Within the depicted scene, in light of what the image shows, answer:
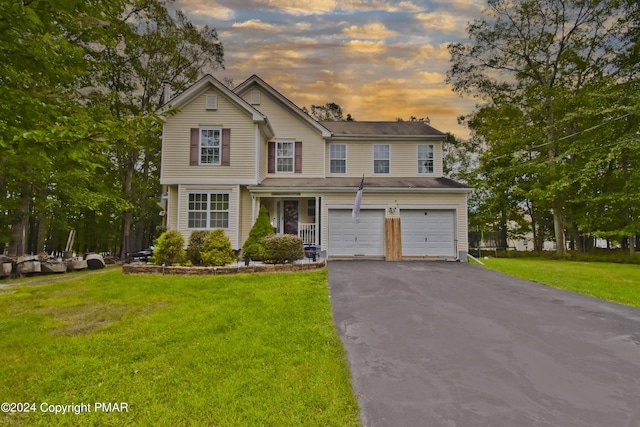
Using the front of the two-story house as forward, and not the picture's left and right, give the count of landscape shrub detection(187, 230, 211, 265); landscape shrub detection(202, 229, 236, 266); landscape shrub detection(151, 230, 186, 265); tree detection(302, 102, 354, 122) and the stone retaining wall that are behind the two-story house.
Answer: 1

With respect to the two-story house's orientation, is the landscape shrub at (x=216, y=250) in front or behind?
in front

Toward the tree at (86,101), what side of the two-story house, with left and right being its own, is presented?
right

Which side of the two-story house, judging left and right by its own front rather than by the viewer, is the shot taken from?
front

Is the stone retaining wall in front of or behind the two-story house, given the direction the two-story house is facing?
in front

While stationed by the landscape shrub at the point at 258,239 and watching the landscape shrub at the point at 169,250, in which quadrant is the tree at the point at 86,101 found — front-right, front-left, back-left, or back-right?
front-right

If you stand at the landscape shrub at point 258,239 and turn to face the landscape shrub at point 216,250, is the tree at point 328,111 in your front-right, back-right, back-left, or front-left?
back-right

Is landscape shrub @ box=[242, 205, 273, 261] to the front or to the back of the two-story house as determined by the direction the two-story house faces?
to the front

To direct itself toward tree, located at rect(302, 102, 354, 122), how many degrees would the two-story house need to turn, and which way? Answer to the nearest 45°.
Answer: approximately 180°
